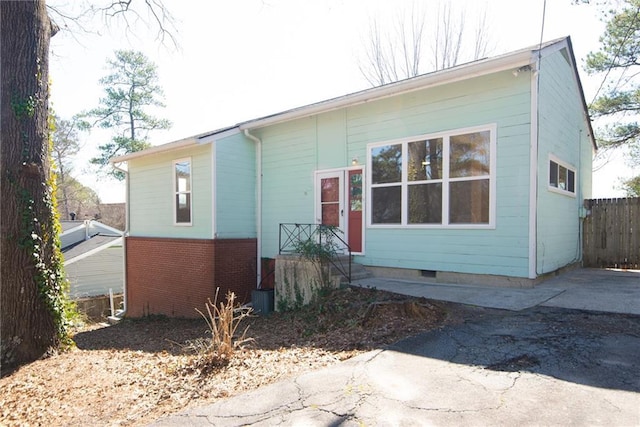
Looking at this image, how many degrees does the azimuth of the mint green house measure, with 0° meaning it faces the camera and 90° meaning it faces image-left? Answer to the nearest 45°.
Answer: approximately 45°

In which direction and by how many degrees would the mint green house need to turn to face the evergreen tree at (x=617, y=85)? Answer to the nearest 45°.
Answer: approximately 180°

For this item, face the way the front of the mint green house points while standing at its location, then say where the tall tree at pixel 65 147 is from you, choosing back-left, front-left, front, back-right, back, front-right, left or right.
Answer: right

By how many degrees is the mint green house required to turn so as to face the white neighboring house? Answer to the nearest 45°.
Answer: approximately 90° to its right

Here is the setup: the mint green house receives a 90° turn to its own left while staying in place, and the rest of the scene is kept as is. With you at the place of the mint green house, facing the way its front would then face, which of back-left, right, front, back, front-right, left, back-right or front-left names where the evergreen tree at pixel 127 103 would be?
back

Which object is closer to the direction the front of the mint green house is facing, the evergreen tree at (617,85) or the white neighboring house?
the white neighboring house
